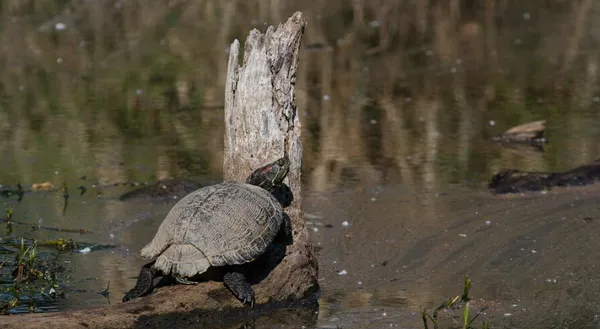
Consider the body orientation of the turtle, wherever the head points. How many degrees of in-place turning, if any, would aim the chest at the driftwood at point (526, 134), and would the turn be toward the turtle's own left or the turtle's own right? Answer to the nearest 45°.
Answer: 0° — it already faces it

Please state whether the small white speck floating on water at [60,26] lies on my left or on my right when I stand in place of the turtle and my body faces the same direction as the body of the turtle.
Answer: on my left

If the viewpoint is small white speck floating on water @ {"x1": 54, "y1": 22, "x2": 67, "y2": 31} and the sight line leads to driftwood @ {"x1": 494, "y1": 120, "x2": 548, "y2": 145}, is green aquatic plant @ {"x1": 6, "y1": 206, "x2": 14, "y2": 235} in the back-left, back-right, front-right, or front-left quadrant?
front-right

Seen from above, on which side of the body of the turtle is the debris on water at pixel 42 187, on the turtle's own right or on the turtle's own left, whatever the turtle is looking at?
on the turtle's own left

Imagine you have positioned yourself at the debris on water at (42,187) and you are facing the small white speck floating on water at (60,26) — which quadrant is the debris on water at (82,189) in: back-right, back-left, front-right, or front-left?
back-right

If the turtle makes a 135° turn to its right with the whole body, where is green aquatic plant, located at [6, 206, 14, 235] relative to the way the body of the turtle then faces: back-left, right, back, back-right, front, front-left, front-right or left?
back-right

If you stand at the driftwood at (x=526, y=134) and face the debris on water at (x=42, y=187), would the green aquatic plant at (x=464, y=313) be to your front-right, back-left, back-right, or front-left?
front-left

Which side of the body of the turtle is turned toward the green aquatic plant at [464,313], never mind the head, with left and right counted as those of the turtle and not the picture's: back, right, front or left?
right

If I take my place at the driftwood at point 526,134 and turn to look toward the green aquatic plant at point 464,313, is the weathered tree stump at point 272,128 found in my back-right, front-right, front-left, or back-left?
front-right

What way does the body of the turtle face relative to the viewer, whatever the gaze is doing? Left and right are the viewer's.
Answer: facing away from the viewer and to the right of the viewer

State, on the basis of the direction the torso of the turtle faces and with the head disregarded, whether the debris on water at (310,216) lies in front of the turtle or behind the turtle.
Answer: in front

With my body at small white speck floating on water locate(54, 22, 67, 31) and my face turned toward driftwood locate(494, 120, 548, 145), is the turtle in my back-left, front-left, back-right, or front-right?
front-right
